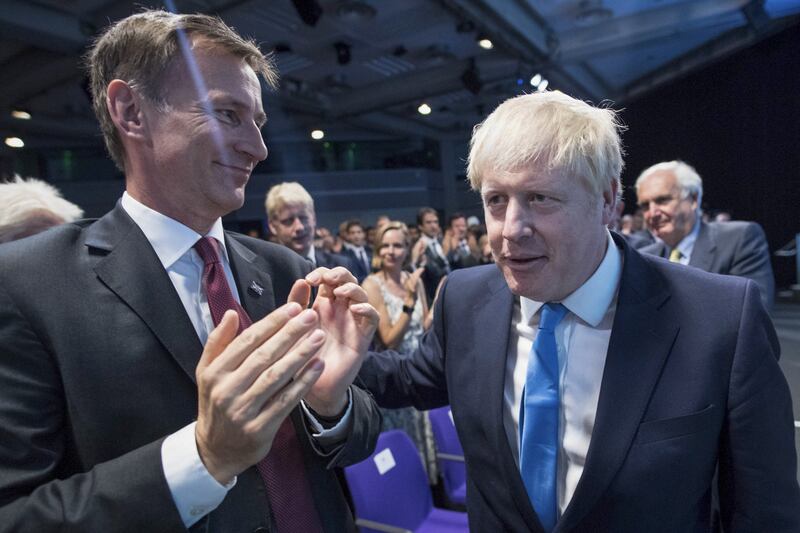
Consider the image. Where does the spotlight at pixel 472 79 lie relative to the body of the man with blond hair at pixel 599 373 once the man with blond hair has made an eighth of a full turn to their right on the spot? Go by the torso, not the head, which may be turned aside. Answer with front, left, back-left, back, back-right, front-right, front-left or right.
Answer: right

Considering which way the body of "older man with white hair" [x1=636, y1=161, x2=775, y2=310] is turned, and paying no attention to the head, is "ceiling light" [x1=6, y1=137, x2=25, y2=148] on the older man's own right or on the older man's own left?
on the older man's own right

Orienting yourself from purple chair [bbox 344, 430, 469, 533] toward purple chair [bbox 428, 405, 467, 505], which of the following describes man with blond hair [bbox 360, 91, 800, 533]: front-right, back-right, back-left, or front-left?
back-right

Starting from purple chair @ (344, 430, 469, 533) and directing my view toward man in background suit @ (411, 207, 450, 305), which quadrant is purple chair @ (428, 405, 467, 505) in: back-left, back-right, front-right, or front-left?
front-right

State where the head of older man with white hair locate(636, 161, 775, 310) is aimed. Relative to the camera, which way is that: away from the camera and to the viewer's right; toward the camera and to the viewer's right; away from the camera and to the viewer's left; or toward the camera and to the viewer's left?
toward the camera and to the viewer's left

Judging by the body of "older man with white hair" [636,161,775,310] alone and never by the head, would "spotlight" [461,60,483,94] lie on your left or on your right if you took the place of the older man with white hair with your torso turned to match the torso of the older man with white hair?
on your right

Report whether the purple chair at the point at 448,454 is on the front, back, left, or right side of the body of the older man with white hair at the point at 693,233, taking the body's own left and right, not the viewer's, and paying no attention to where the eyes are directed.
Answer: front

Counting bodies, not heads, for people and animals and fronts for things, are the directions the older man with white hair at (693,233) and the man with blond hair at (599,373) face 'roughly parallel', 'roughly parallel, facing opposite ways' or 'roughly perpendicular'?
roughly parallel

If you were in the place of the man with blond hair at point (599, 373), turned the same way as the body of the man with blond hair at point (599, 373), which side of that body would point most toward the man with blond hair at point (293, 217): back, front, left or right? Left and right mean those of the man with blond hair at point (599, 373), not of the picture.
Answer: right

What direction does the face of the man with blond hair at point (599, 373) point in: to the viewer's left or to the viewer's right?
to the viewer's left

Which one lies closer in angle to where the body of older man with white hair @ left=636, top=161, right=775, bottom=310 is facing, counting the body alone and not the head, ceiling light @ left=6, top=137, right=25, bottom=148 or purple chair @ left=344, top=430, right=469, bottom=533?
the purple chair

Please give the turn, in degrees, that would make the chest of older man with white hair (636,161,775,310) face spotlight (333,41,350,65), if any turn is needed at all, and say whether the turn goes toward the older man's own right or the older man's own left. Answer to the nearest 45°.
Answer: approximately 90° to the older man's own right

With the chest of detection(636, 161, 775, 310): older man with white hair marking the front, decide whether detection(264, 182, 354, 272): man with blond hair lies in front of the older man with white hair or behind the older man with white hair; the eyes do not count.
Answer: in front

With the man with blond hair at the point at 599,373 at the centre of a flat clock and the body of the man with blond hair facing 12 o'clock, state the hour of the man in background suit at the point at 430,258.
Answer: The man in background suit is roughly at 4 o'clock from the man with blond hair.

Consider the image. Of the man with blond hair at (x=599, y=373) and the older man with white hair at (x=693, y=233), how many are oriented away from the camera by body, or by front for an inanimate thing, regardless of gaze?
0

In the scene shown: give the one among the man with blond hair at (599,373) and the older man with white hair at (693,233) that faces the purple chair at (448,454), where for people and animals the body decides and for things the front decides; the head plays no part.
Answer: the older man with white hair

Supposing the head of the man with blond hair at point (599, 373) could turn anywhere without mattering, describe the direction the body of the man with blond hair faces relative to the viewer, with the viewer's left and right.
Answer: facing the viewer and to the left of the viewer
